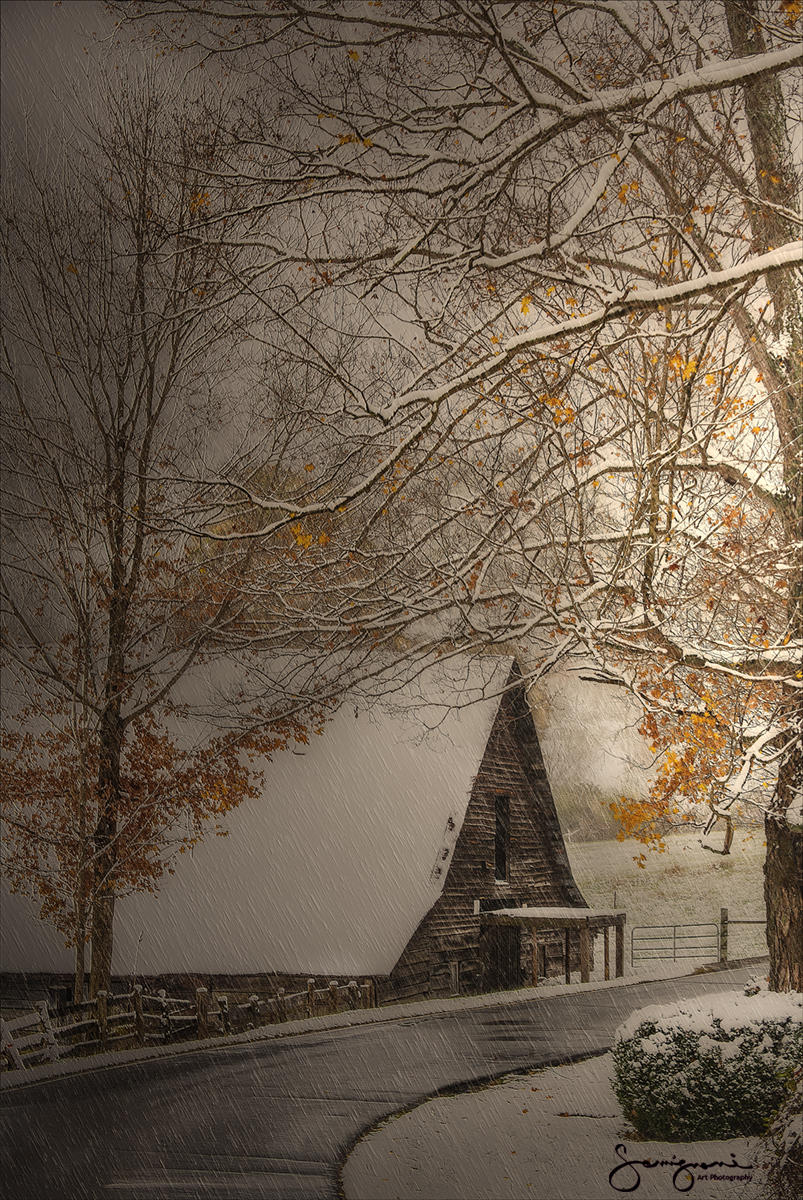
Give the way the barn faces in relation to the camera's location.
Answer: facing the viewer and to the right of the viewer

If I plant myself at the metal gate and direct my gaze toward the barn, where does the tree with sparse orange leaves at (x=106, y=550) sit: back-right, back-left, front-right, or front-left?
front-left

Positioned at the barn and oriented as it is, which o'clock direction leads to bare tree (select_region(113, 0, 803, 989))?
The bare tree is roughly at 1 o'clock from the barn.

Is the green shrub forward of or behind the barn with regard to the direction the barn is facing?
forward

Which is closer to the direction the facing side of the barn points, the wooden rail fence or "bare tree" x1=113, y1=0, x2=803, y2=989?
the bare tree

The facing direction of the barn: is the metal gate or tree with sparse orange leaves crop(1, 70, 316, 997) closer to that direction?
the metal gate

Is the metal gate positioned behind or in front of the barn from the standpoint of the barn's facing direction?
in front

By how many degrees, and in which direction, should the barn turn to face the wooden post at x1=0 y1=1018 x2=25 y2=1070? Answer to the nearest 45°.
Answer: approximately 90° to its right
